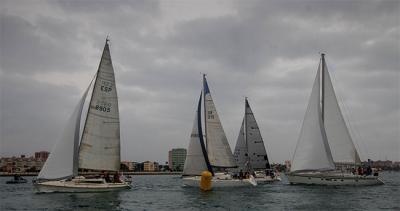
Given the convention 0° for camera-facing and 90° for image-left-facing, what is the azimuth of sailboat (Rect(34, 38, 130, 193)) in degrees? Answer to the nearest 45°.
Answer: approximately 90°

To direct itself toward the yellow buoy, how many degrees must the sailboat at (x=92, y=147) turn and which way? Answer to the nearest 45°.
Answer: approximately 180°
